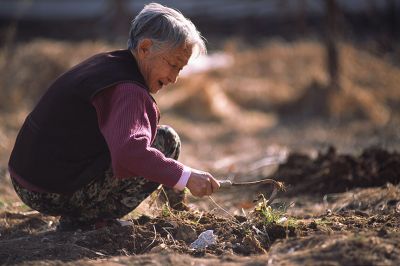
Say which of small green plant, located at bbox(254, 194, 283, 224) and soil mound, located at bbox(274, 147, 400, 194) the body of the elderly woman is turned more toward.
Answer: the small green plant

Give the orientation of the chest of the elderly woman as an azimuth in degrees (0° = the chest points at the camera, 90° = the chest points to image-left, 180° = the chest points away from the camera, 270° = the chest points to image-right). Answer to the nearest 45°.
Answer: approximately 270°

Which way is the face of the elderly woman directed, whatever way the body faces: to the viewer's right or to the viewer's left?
to the viewer's right
